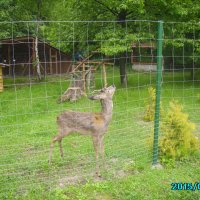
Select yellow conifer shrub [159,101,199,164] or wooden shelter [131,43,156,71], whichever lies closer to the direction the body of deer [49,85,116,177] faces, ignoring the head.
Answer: the yellow conifer shrub

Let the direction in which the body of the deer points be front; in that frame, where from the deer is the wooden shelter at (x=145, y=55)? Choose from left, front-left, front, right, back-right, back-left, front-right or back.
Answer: left

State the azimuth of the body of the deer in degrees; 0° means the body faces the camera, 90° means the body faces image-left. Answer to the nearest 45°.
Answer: approximately 270°

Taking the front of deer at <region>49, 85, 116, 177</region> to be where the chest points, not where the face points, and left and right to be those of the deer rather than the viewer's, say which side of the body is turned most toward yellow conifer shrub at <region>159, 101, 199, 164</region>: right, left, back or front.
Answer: front
